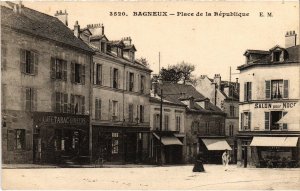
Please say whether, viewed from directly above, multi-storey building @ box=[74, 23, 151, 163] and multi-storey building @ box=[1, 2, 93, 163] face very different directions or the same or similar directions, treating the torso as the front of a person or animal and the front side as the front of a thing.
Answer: same or similar directions

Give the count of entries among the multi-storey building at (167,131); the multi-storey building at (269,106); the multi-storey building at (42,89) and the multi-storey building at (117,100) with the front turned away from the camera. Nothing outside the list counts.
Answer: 0

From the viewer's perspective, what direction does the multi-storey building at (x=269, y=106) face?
toward the camera

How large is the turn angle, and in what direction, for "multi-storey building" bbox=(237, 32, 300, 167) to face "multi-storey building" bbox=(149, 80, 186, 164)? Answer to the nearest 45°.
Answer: approximately 135° to its right

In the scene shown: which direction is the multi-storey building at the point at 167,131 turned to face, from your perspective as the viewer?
facing the viewer and to the right of the viewer

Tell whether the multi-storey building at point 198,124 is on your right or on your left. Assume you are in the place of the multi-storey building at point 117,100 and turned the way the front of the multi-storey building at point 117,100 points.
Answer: on your left

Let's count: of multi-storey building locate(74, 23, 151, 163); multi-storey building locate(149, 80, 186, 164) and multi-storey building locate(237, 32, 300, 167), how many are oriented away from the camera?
0

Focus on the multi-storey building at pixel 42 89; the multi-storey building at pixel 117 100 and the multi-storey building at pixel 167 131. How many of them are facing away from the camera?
0

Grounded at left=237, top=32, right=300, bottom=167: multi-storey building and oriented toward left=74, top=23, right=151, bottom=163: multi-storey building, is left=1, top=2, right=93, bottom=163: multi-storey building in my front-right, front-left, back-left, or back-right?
front-left
